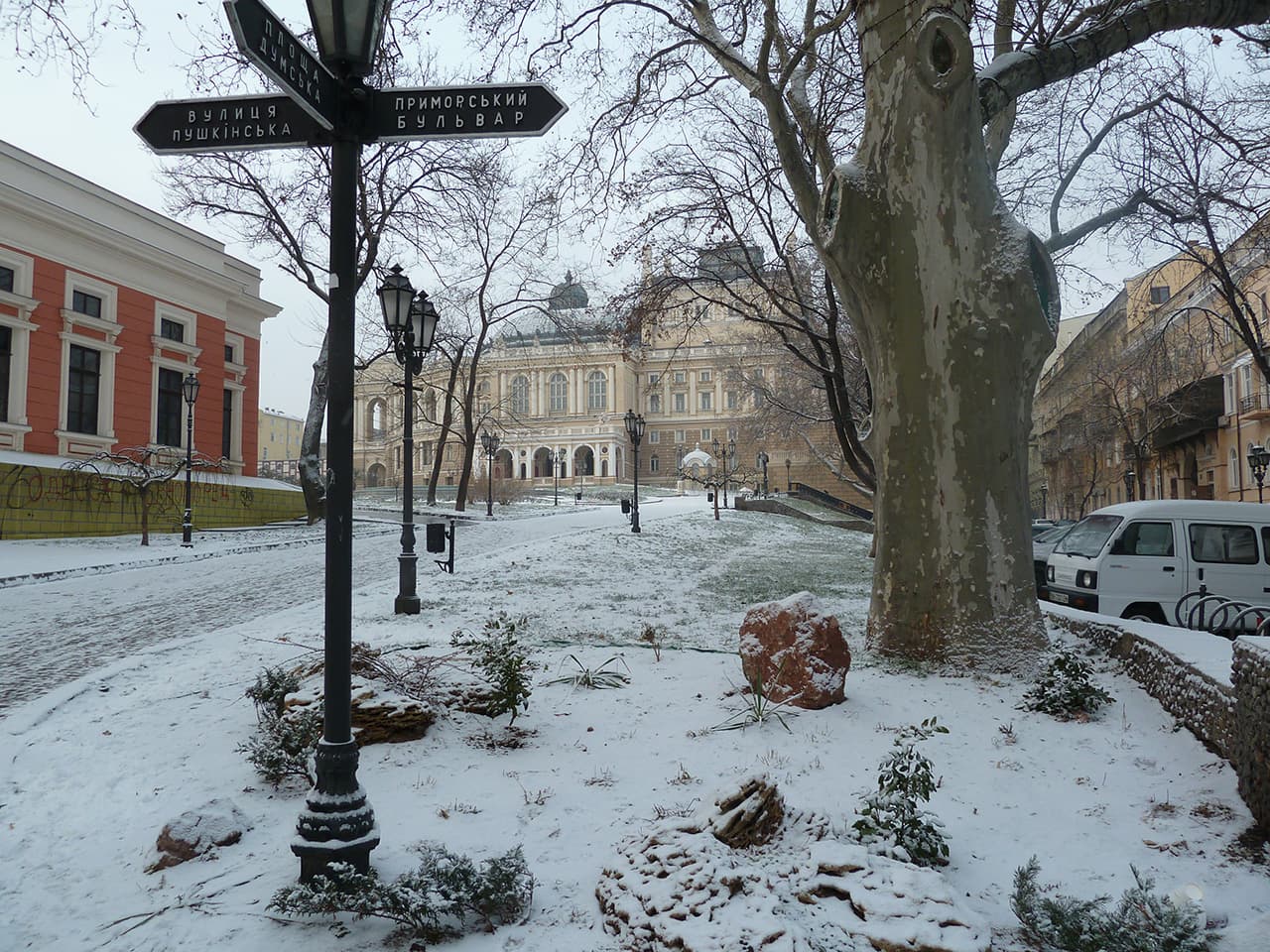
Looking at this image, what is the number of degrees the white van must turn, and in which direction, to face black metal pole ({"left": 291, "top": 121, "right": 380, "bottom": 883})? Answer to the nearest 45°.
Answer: approximately 45° to its left

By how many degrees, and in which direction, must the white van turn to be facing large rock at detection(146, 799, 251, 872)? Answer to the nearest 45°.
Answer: approximately 45° to its left

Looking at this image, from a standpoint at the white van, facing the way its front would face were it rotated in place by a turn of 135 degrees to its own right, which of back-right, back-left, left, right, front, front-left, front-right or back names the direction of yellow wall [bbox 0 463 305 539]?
left

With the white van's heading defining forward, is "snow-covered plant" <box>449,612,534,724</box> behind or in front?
in front

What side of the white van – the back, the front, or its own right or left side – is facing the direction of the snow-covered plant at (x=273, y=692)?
front

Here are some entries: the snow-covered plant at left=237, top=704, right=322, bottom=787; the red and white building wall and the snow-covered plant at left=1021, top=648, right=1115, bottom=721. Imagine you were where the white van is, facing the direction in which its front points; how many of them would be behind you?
0

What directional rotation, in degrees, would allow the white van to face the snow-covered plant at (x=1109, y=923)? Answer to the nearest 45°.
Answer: approximately 45° to its left

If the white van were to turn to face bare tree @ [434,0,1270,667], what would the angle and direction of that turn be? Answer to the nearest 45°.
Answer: approximately 45° to its left

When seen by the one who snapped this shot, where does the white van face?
facing the viewer and to the left of the viewer

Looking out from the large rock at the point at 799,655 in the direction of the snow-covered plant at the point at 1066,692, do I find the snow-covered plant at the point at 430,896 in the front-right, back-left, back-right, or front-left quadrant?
back-right

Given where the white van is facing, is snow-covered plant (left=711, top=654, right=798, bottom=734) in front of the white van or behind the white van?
in front

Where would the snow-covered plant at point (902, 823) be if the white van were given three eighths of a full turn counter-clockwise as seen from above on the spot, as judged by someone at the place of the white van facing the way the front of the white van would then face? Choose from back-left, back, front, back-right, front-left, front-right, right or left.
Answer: right

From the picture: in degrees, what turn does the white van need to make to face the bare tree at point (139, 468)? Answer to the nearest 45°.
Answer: approximately 45° to its right

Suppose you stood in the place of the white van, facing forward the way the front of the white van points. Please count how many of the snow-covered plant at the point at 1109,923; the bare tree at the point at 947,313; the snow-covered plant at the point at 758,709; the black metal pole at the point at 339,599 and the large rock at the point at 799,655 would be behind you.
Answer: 0
